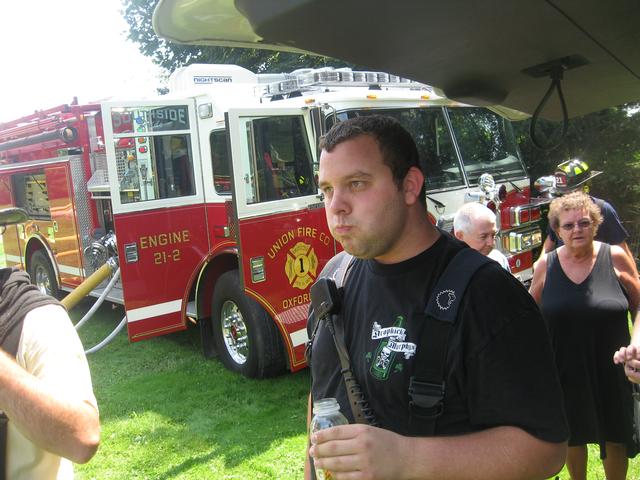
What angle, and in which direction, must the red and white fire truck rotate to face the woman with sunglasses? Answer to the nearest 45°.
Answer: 0° — it already faces them

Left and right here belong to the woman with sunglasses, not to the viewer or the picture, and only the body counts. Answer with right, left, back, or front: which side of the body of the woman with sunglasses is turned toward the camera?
front

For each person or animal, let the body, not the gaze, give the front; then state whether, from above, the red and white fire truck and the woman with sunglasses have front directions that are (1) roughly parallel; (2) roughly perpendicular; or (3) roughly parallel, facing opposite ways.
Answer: roughly perpendicular

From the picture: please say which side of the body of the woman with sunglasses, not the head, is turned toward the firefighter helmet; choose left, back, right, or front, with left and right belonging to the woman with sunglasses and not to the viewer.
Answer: back

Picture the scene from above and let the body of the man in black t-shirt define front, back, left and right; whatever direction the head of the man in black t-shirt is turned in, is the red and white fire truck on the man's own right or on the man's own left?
on the man's own right

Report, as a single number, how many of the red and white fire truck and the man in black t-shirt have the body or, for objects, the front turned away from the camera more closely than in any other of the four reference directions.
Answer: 0

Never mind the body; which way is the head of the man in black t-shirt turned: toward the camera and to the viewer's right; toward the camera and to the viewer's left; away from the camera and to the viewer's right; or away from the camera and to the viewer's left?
toward the camera and to the viewer's left

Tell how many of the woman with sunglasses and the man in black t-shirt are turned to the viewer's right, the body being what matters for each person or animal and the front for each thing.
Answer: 0

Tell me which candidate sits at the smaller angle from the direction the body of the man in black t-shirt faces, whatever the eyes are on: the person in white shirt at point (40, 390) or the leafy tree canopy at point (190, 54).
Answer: the person in white shirt

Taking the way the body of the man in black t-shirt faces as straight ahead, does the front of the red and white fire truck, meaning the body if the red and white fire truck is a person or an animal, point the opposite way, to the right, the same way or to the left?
to the left

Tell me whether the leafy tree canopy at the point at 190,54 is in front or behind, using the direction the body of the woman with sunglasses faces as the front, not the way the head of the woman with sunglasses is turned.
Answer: behind

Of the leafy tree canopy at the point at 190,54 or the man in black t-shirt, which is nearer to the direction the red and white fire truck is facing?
the man in black t-shirt
